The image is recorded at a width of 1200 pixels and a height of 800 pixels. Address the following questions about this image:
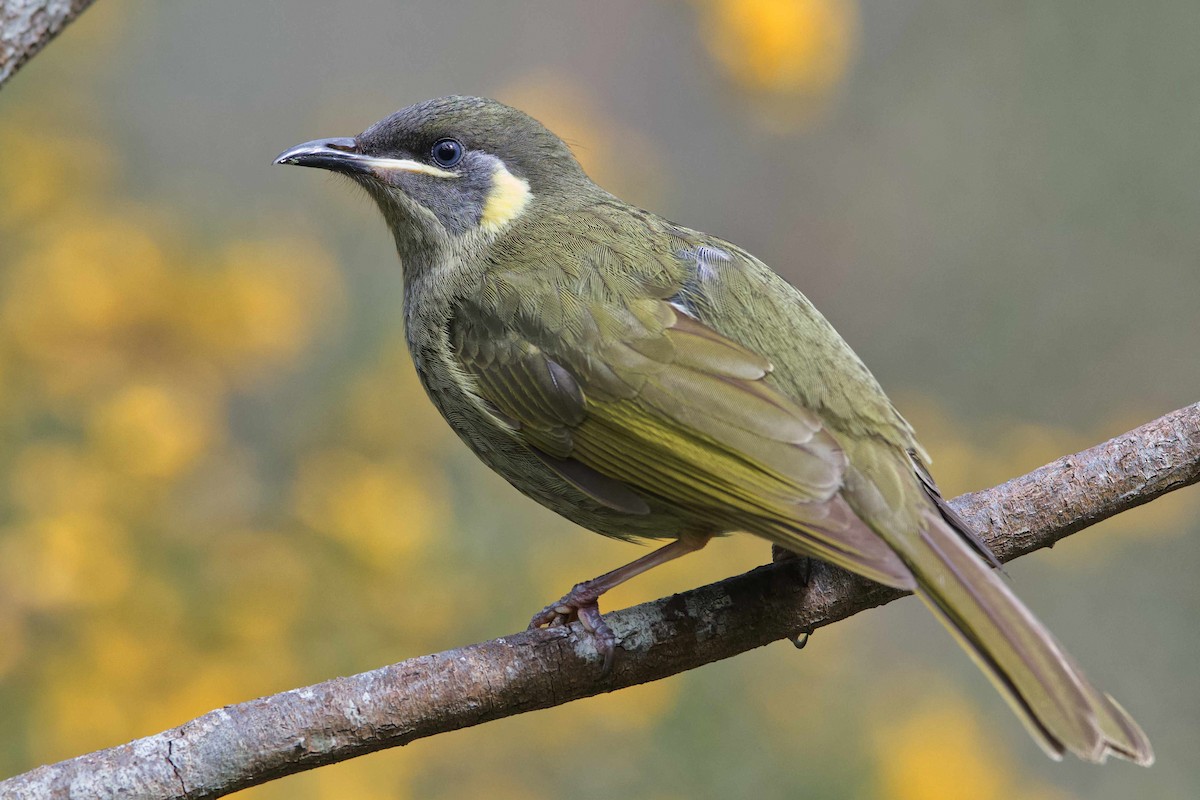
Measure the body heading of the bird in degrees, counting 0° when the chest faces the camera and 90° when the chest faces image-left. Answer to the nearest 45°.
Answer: approximately 90°

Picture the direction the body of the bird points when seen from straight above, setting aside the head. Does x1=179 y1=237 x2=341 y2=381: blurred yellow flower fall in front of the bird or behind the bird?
in front

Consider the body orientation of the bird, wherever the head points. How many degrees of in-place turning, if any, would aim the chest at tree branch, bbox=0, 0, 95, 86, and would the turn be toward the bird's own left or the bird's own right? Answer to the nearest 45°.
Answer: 0° — it already faces it

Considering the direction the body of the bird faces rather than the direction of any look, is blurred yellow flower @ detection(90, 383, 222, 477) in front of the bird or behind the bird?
in front
